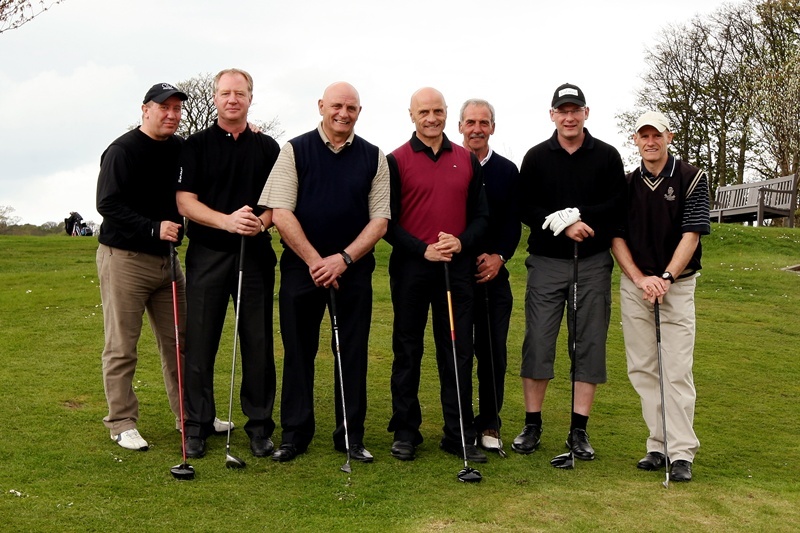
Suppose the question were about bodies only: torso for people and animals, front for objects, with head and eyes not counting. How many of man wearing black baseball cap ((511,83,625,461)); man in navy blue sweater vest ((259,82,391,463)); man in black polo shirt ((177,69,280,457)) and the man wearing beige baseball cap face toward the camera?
4

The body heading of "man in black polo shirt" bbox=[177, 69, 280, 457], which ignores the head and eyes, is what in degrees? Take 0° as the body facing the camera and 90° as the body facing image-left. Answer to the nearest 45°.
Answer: approximately 0°

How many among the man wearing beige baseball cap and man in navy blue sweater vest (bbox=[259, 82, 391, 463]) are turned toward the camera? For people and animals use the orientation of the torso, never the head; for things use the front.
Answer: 2

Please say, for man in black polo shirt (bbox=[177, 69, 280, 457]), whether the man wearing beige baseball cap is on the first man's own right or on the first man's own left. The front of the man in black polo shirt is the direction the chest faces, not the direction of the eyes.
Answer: on the first man's own left

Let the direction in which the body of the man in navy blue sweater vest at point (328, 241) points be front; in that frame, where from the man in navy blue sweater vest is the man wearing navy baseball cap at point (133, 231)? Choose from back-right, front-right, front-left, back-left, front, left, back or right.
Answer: right

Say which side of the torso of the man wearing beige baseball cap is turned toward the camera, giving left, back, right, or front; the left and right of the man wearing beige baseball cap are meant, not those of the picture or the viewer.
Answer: front

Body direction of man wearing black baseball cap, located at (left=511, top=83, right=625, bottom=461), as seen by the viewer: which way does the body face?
toward the camera

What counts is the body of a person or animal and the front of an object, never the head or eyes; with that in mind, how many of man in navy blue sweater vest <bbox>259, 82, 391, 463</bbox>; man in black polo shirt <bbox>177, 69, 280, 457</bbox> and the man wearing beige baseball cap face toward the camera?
3

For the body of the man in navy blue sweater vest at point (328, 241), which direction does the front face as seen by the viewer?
toward the camera

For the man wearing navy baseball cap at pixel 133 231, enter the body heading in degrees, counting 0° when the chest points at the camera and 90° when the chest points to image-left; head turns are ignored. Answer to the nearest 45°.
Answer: approximately 315°
